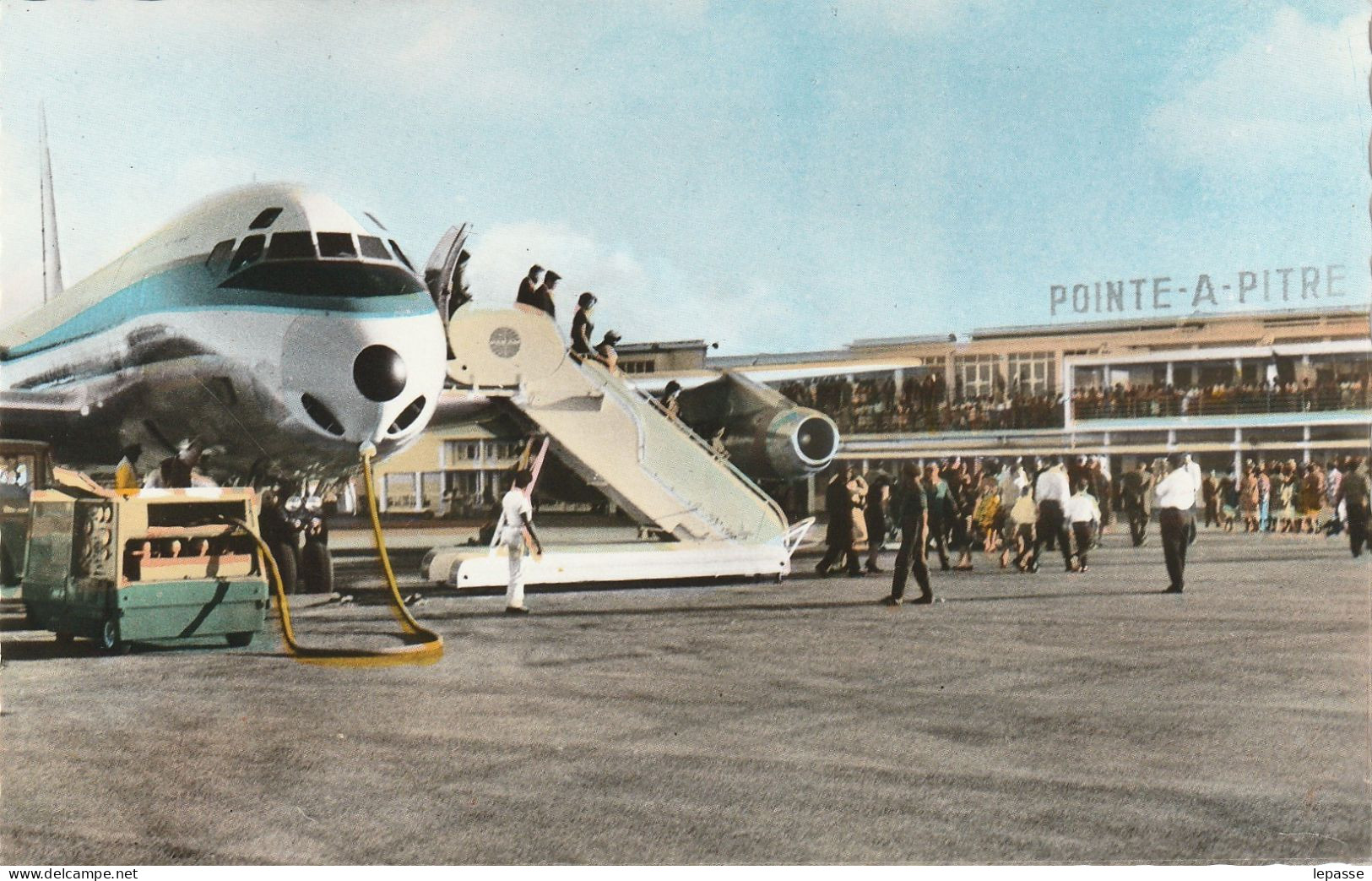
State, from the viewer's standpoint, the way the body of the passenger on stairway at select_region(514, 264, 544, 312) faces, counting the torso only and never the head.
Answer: to the viewer's right

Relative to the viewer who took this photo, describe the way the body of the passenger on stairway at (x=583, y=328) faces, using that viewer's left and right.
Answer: facing to the right of the viewer

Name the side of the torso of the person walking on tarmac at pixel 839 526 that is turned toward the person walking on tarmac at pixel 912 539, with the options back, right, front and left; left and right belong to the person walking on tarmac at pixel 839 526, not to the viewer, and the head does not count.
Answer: right

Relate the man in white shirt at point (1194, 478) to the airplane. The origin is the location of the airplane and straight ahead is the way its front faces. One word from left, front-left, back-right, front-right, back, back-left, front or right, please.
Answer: front-left

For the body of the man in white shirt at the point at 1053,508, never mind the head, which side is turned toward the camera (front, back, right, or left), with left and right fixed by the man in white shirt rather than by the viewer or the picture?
back

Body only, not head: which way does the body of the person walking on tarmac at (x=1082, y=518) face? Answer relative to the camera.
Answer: away from the camera

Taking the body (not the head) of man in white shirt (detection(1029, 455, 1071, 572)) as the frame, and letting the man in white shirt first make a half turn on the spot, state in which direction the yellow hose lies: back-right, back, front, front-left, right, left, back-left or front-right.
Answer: front-right

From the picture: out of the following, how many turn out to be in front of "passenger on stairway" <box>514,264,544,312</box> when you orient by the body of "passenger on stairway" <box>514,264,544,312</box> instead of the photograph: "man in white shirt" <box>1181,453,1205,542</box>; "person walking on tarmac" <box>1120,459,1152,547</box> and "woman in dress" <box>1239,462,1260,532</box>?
3

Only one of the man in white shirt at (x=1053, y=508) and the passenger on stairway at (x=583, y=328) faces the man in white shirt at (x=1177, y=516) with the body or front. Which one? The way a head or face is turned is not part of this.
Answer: the passenger on stairway
